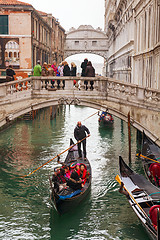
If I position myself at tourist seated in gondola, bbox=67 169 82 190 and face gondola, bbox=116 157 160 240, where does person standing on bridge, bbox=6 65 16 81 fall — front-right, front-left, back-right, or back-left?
back-left
